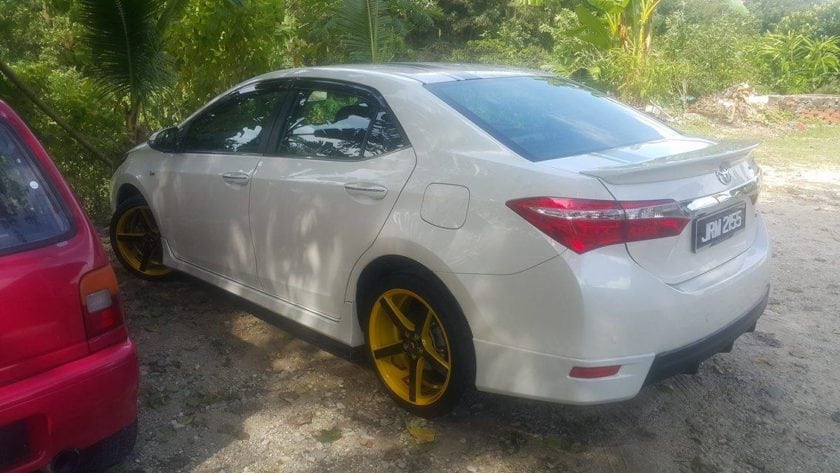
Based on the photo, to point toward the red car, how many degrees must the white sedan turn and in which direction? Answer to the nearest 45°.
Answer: approximately 90° to its left

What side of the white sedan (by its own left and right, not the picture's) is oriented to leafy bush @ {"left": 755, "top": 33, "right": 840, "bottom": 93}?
right

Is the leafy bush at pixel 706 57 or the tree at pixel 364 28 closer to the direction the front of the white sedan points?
the tree

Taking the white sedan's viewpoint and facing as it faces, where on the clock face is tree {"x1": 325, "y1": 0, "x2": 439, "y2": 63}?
The tree is roughly at 1 o'clock from the white sedan.

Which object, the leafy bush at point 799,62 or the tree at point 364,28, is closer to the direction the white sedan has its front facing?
the tree

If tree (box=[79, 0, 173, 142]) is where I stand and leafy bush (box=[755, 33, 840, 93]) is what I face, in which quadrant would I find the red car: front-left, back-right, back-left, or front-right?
back-right

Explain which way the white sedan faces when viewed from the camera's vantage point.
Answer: facing away from the viewer and to the left of the viewer

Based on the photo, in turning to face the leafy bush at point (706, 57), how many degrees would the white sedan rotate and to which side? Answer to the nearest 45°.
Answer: approximately 90° to its right
